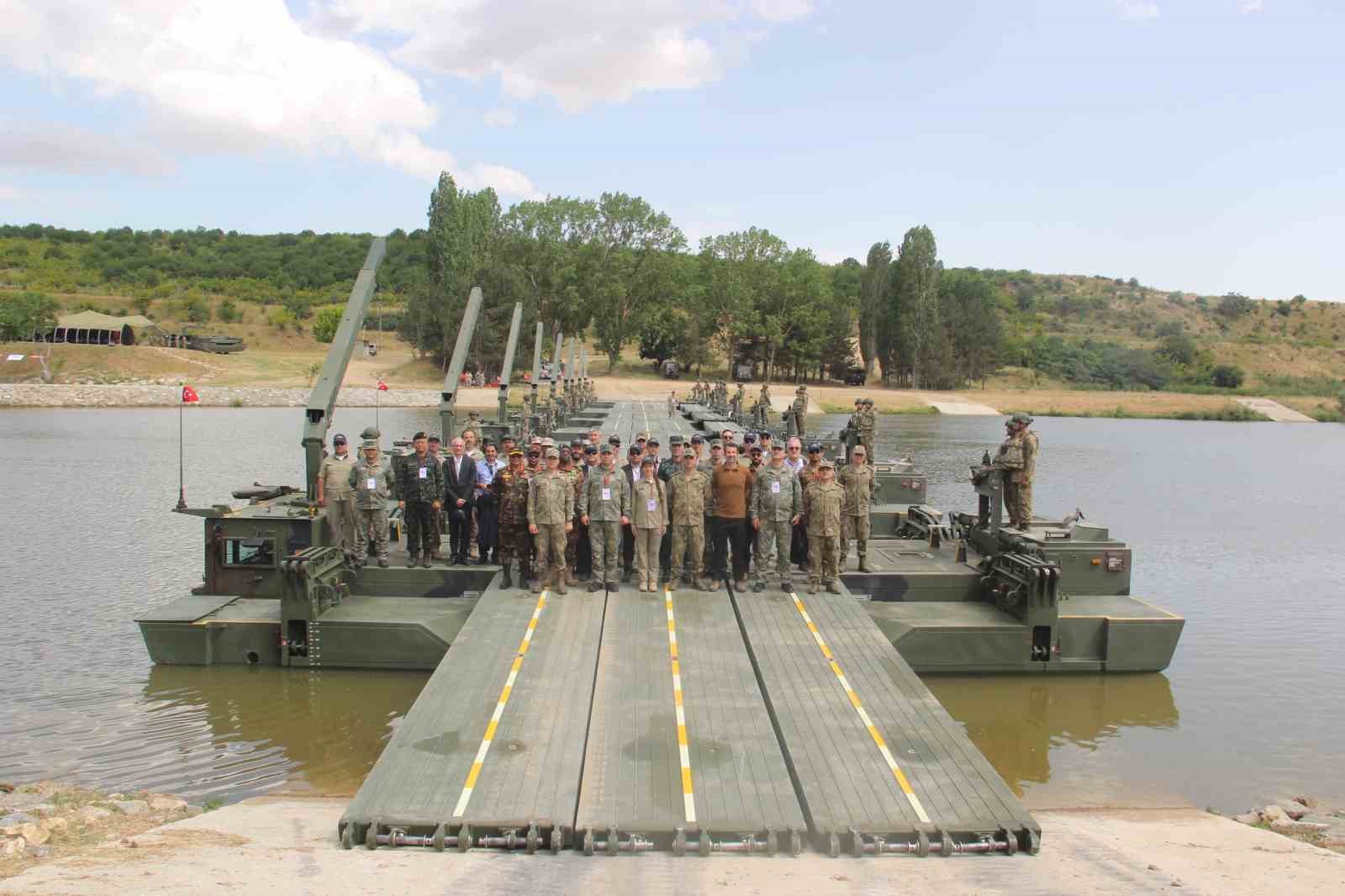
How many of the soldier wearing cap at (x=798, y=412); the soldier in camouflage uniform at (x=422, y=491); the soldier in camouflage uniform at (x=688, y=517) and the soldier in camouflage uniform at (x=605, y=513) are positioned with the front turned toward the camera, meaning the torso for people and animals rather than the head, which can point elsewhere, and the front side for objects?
3

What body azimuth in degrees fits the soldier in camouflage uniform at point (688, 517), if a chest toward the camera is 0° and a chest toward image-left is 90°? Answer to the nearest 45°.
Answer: approximately 0°

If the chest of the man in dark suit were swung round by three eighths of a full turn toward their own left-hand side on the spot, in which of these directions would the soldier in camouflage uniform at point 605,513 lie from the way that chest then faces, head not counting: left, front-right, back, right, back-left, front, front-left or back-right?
right

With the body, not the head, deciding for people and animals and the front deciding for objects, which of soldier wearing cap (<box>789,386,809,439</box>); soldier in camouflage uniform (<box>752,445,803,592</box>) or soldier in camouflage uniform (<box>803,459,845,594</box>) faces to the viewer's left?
the soldier wearing cap

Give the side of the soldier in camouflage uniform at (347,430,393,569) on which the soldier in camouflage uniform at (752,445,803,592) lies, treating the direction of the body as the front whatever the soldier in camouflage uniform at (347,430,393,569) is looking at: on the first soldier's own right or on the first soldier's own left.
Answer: on the first soldier's own left

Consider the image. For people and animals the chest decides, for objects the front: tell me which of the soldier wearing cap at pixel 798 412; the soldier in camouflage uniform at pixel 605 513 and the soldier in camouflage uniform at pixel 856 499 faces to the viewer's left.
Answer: the soldier wearing cap

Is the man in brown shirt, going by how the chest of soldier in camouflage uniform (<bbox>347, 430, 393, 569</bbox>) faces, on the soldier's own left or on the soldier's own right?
on the soldier's own left

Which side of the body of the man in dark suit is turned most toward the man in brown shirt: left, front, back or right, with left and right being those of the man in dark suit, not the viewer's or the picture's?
left

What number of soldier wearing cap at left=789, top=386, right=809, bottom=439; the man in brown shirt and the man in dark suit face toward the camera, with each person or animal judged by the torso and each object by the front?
2
